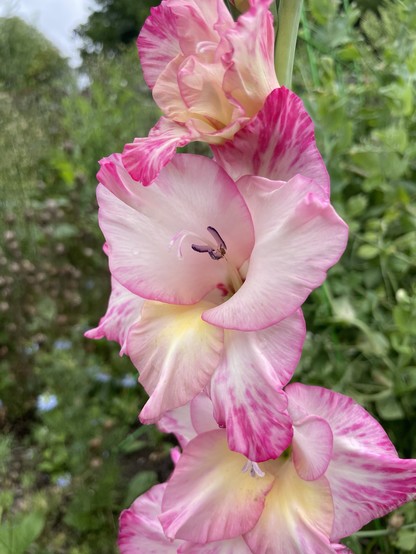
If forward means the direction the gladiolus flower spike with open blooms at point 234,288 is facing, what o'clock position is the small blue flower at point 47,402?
The small blue flower is roughly at 5 o'clock from the gladiolus flower spike with open blooms.

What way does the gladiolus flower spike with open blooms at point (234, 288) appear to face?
toward the camera

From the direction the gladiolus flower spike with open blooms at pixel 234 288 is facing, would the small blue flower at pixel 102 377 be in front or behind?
behind
